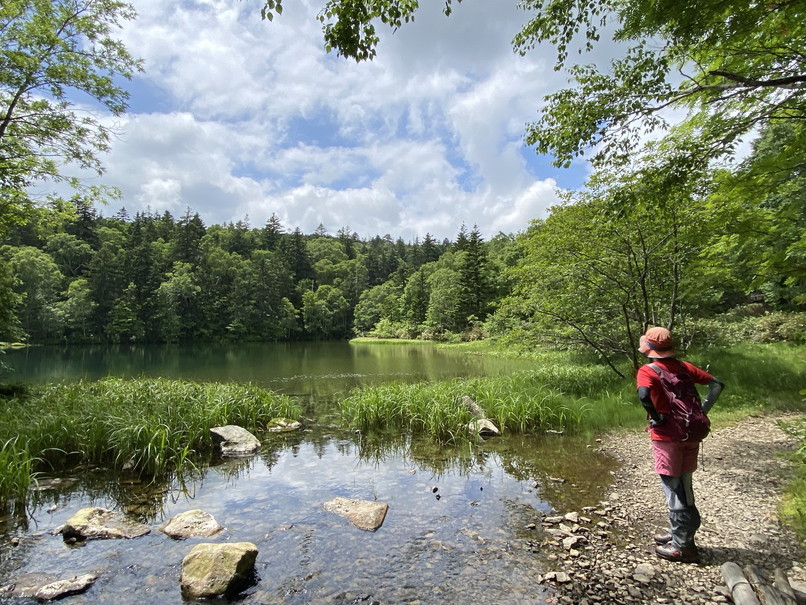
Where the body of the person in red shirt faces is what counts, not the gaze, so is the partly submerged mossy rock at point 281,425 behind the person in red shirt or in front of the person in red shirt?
in front

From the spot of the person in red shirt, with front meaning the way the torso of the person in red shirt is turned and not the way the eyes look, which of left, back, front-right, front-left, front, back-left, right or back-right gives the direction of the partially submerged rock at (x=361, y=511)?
front-left

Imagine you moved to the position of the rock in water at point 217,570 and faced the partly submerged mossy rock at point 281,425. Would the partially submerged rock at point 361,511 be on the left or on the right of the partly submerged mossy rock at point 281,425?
right

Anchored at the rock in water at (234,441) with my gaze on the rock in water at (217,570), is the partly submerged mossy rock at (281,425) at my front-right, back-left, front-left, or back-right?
back-left

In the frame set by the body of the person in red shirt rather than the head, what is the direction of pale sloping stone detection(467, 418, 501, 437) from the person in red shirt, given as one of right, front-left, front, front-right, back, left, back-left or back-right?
front

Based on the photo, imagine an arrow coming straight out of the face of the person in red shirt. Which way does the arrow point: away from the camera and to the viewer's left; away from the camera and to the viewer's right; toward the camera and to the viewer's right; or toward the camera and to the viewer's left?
away from the camera and to the viewer's left

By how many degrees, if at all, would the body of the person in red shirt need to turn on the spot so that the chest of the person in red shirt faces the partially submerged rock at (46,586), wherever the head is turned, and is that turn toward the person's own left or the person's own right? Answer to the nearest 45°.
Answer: approximately 90° to the person's own left

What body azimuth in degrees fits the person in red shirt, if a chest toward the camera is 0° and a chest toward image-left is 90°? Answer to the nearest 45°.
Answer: approximately 135°
